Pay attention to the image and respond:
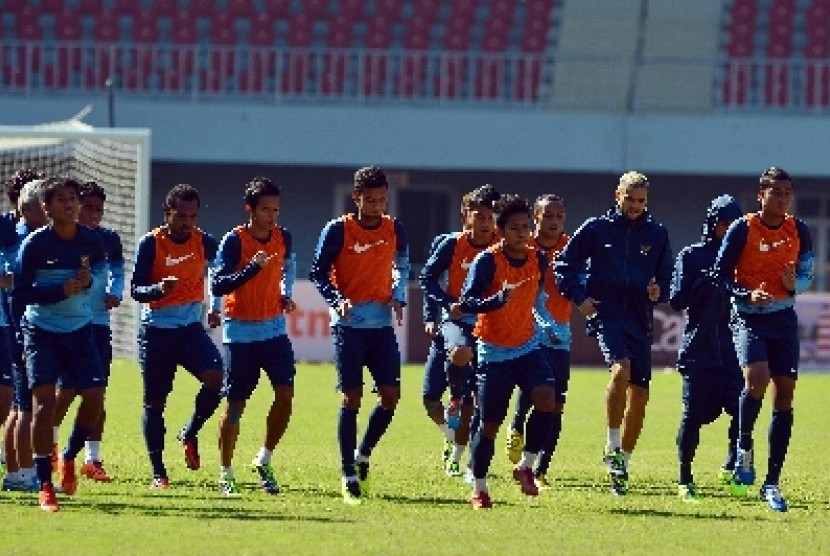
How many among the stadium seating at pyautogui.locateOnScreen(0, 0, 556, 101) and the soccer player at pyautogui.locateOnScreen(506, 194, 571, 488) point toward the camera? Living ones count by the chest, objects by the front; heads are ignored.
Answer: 2

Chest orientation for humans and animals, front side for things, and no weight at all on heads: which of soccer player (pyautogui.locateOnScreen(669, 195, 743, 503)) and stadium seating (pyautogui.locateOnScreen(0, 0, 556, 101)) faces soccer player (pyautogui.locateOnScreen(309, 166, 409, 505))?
the stadium seating

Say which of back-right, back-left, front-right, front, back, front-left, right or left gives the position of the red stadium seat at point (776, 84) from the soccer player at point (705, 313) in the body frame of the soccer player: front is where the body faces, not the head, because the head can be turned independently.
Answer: back-left

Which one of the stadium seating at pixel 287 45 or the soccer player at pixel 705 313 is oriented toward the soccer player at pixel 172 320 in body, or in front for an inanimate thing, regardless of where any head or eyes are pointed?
the stadium seating

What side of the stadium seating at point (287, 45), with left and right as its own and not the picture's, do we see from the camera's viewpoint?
front

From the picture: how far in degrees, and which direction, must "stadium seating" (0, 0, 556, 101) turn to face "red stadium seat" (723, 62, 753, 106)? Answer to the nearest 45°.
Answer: approximately 90° to its left

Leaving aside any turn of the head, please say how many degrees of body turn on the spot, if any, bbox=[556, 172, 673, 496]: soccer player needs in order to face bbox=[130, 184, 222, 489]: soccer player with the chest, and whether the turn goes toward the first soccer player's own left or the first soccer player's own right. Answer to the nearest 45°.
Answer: approximately 90° to the first soccer player's own right

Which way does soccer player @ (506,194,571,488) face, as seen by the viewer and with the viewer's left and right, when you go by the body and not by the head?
facing the viewer

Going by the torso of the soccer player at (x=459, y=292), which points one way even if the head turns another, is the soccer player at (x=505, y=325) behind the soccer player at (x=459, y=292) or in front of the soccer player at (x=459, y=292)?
in front

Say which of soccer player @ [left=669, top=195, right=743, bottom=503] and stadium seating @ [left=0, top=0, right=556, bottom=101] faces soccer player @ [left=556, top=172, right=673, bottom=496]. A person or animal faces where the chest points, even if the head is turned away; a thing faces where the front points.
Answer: the stadium seating

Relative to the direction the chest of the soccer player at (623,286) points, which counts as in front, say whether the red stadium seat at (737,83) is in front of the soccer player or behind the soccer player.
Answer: behind

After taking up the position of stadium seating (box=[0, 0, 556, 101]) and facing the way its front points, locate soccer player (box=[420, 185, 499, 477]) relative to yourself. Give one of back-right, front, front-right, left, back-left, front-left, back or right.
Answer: front
